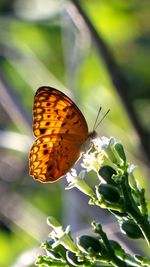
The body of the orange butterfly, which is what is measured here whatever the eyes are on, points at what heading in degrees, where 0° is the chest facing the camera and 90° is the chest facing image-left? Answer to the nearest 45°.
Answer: approximately 270°
